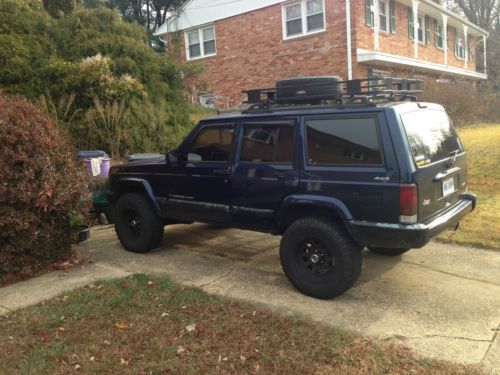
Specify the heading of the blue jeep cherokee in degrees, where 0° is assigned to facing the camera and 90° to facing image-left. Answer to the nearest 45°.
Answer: approximately 135°

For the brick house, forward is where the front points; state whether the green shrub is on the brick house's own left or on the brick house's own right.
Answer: on the brick house's own right

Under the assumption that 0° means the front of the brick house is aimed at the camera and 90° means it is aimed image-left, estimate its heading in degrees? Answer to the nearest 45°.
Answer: approximately 315°

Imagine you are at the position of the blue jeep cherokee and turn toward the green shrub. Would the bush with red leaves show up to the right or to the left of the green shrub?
left

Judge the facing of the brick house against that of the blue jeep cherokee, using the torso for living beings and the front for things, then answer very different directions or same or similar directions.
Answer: very different directions

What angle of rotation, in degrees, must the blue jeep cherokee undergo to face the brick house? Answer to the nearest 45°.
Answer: approximately 45° to its right
